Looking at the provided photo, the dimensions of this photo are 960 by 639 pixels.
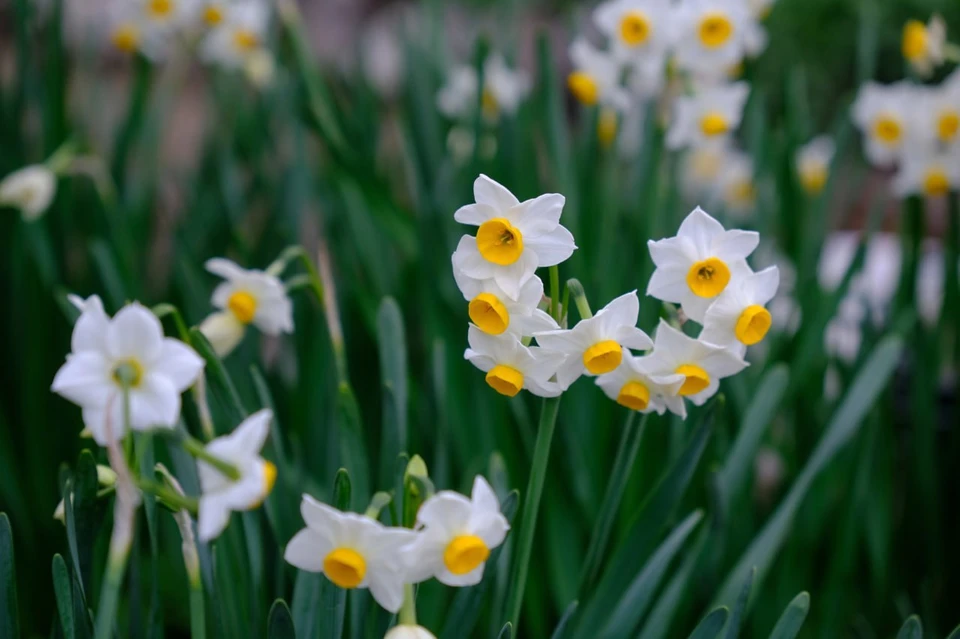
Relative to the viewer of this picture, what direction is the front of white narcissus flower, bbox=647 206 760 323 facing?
facing the viewer

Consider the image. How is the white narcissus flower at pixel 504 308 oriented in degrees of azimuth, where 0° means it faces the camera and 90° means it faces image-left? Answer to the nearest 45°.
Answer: approximately 45°

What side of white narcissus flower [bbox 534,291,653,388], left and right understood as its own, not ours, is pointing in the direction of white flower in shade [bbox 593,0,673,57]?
back

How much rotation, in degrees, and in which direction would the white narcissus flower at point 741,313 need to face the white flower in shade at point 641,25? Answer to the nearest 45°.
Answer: approximately 135° to its left

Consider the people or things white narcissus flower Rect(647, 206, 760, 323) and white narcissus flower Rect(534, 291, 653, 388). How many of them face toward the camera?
2

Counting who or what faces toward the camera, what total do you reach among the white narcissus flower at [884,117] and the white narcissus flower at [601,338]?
2

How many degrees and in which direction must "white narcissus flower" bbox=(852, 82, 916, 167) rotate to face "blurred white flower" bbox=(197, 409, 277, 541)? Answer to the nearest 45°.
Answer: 0° — it already faces it

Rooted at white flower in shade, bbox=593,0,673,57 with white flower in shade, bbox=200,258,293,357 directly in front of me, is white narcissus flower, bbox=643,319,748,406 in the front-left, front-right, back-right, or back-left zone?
front-left

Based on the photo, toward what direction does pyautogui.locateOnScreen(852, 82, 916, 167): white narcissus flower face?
toward the camera

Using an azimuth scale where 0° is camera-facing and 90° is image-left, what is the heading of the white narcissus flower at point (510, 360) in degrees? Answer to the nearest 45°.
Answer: approximately 45°

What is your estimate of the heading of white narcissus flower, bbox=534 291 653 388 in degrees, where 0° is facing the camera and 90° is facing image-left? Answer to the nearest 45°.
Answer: approximately 0°

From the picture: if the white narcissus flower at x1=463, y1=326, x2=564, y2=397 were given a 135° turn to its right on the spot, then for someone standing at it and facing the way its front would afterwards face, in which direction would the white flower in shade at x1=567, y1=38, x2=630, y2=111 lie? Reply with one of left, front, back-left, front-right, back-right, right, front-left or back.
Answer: front
